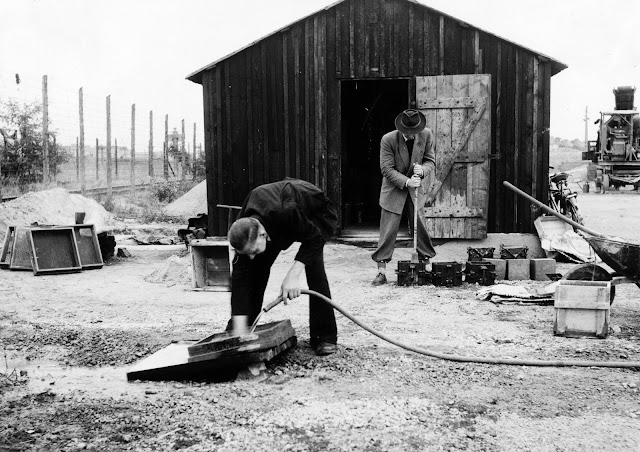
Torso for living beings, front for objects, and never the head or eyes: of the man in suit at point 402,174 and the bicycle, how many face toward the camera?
1

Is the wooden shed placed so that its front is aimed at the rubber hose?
yes

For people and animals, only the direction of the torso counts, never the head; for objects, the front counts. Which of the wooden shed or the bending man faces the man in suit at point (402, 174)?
the wooden shed

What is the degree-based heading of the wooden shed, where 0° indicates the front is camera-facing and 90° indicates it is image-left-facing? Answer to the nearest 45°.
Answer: approximately 0°

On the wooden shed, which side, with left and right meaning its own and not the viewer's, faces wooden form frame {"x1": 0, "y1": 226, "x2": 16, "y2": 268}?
right

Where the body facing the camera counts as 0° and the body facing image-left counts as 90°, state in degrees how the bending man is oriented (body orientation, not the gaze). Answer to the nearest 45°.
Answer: approximately 45°

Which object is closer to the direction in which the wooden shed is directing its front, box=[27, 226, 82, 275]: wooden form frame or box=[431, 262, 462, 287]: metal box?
the metal box

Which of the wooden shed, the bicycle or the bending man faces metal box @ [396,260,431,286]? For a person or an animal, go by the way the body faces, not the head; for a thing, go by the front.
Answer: the wooden shed

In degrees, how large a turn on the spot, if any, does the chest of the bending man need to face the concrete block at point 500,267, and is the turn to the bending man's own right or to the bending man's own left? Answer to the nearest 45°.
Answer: approximately 180°

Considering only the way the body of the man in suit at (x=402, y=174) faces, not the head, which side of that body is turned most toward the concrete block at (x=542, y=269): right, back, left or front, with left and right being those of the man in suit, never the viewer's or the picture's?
left

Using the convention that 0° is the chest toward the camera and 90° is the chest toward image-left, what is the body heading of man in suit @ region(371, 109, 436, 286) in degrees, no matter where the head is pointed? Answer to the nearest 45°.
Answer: approximately 0°

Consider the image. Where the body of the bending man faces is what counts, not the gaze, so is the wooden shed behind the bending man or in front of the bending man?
behind

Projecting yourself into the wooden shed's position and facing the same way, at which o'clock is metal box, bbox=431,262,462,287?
The metal box is roughly at 12 o'clock from the wooden shed.
